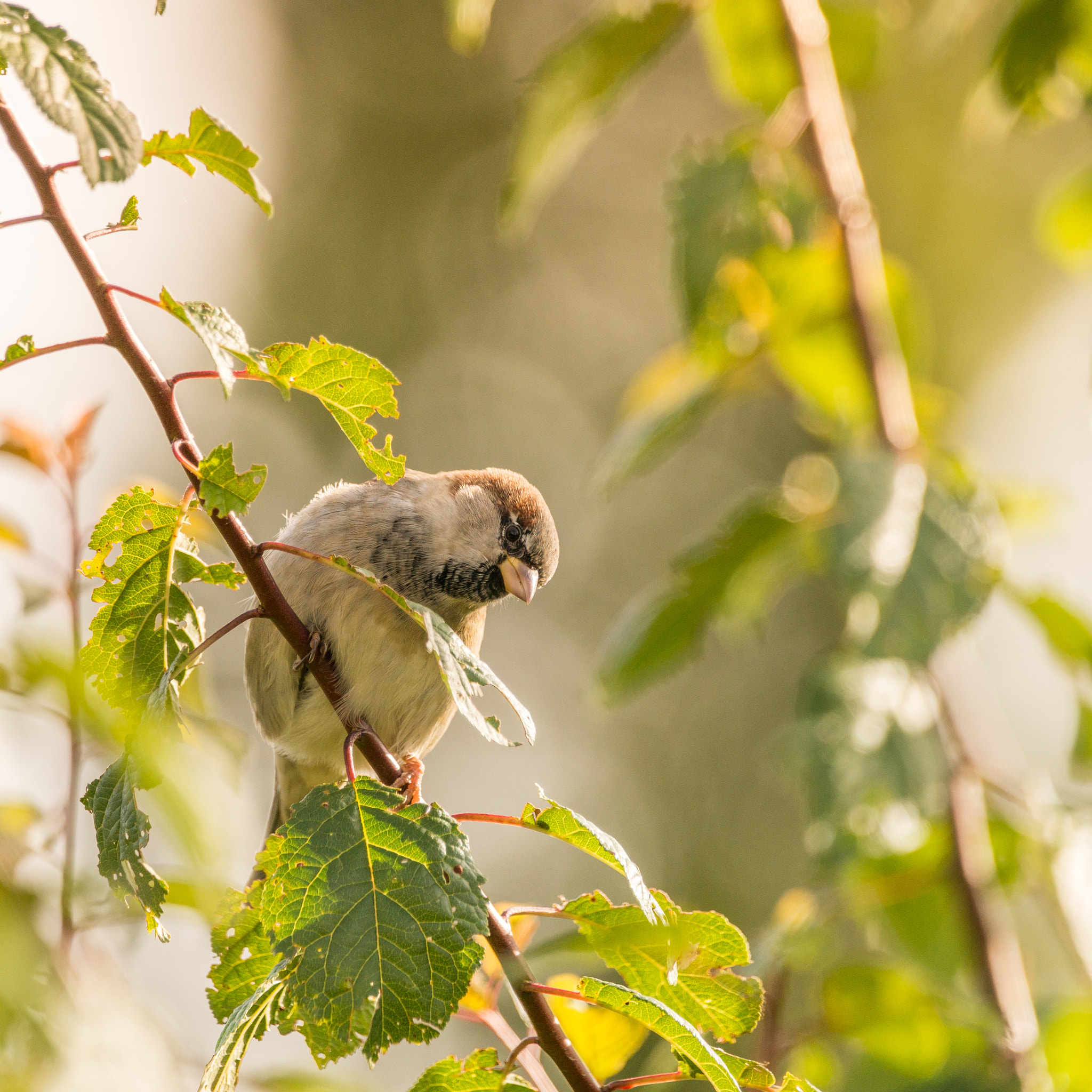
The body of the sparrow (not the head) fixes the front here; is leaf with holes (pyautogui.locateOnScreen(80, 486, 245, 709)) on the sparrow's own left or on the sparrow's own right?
on the sparrow's own right

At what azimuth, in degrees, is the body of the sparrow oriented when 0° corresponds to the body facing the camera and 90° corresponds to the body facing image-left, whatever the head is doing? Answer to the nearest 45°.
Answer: approximately 315°

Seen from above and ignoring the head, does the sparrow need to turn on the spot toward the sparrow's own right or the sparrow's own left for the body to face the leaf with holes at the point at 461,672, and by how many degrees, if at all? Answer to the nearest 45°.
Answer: approximately 45° to the sparrow's own right
